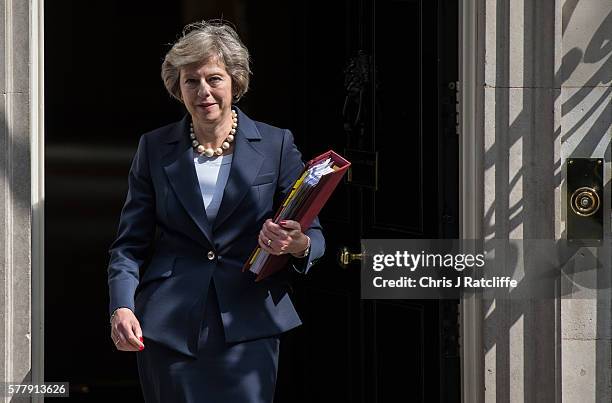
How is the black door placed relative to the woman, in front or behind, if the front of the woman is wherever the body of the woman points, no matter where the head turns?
behind

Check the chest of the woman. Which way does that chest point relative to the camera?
toward the camera
